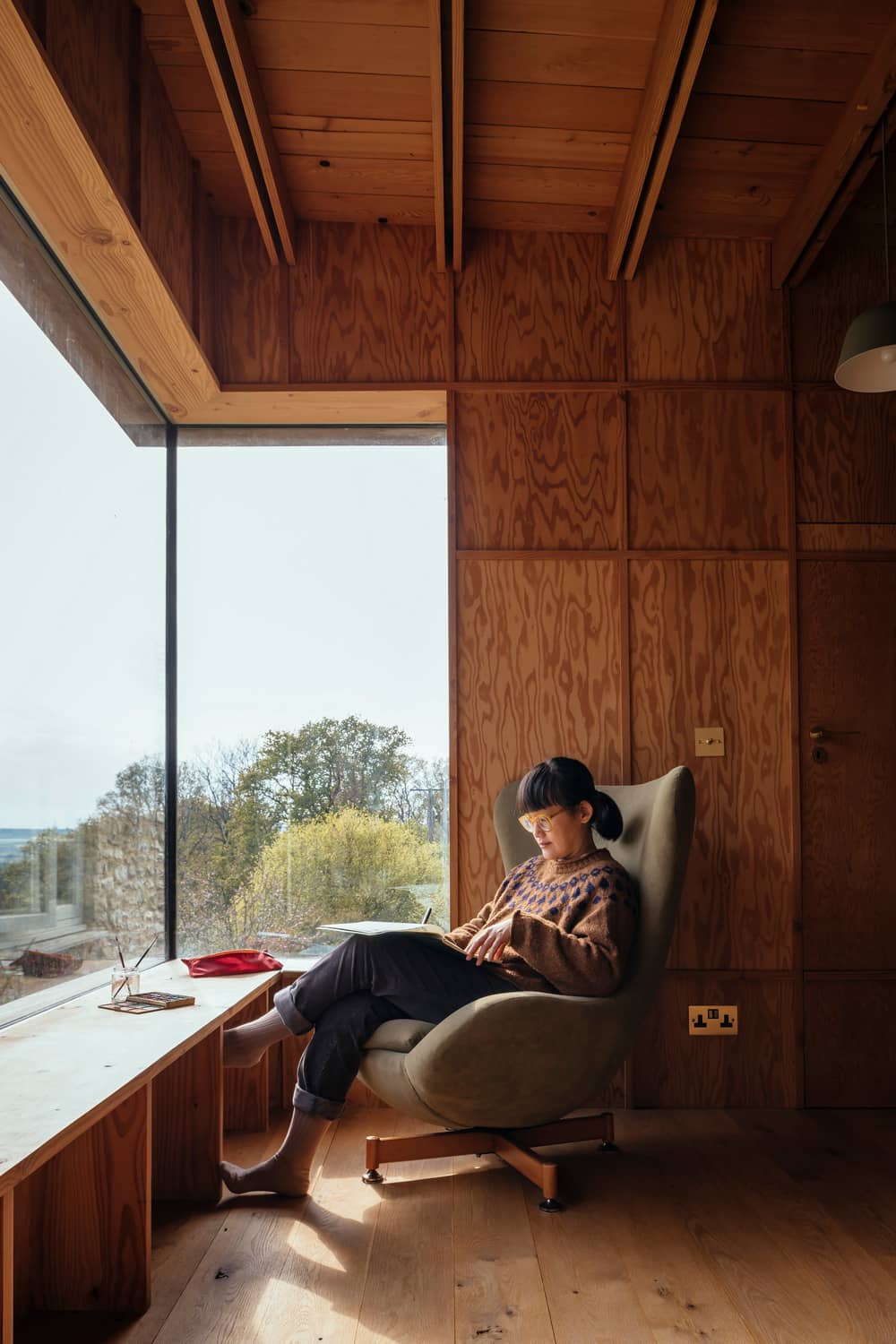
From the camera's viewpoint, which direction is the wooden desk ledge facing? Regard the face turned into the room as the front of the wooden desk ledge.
to the viewer's right

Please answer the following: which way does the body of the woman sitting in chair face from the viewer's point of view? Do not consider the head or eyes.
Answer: to the viewer's left

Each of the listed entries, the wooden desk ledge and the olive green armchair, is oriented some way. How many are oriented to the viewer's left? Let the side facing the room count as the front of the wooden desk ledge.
1

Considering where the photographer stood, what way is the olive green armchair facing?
facing to the left of the viewer

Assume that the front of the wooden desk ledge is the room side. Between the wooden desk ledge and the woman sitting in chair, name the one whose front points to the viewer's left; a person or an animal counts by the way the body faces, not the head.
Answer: the woman sitting in chair

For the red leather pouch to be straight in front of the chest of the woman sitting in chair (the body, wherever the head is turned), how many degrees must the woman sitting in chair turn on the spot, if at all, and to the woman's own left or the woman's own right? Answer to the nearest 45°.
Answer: approximately 45° to the woman's own right

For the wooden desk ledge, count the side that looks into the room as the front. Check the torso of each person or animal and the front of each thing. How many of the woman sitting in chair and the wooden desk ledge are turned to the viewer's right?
1

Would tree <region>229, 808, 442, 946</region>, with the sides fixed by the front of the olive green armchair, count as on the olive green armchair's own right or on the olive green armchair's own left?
on the olive green armchair's own right

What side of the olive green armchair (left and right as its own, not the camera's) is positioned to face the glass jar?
front

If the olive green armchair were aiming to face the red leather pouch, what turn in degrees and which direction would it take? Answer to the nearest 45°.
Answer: approximately 45° to its right

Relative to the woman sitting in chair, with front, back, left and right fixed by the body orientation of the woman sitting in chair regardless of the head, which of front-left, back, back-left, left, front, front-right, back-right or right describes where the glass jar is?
front

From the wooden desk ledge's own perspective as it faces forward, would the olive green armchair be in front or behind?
in front

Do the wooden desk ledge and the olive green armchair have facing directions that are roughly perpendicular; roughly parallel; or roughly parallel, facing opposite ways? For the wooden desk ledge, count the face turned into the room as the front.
roughly parallel, facing opposite ways
